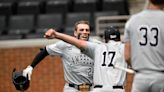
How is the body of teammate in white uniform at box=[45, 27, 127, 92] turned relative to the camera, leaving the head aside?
away from the camera

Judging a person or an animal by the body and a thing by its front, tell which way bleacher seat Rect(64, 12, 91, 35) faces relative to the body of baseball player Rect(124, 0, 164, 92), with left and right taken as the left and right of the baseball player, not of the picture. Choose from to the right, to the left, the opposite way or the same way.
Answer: the opposite way

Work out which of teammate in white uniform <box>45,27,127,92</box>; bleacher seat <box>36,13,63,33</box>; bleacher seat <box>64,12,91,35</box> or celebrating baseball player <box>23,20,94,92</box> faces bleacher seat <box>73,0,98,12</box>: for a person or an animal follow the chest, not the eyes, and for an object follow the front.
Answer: the teammate in white uniform

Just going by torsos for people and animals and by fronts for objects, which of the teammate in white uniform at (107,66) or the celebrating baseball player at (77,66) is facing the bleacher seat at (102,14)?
the teammate in white uniform

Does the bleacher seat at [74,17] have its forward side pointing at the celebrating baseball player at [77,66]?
yes

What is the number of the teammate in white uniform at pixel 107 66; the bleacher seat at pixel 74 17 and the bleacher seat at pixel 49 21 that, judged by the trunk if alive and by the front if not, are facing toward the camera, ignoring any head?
2

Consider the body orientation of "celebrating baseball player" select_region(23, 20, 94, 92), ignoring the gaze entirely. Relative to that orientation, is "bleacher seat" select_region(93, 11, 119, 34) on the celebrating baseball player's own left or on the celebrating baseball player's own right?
on the celebrating baseball player's own left

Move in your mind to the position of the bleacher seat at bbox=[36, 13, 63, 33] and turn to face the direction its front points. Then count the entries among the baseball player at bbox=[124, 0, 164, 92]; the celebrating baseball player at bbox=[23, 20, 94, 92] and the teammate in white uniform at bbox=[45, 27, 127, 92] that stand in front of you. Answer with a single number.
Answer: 3

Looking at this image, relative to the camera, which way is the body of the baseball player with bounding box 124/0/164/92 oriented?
away from the camera
